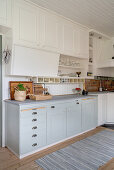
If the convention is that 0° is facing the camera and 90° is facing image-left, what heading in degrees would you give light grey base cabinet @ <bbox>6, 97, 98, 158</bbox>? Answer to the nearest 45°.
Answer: approximately 315°

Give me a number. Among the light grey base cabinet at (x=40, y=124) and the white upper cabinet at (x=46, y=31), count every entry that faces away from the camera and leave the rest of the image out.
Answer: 0

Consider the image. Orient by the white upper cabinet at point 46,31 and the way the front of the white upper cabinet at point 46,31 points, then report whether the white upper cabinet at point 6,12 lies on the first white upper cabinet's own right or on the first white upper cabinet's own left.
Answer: on the first white upper cabinet's own right

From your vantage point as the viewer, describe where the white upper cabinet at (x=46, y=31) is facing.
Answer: facing the viewer and to the right of the viewer
